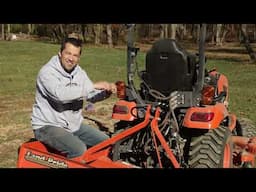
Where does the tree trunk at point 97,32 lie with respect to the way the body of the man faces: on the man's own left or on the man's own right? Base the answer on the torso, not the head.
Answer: on the man's own left

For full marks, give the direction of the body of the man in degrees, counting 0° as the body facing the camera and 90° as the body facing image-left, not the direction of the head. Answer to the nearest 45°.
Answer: approximately 315°
